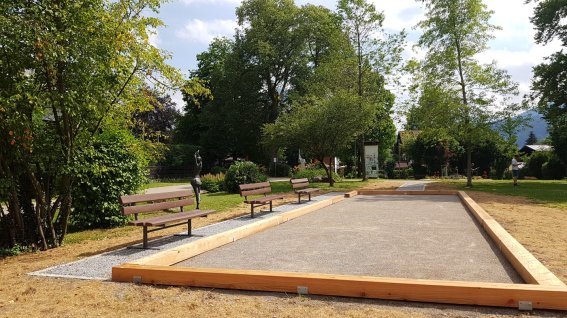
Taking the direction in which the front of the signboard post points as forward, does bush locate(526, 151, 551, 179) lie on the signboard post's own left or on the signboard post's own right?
on the signboard post's own left

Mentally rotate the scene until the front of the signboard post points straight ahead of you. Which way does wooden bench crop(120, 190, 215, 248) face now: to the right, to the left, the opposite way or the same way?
to the left

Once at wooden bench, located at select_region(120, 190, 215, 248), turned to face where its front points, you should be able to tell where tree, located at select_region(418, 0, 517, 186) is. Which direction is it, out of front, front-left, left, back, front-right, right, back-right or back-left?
left

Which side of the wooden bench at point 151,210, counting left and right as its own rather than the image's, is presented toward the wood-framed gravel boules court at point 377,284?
front

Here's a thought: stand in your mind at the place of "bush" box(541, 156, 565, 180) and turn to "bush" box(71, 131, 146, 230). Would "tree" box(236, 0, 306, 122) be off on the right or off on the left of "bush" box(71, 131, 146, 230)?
right

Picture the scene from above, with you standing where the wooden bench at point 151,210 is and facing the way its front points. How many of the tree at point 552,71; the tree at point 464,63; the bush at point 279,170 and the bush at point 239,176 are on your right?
0

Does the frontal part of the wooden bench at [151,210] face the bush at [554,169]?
no

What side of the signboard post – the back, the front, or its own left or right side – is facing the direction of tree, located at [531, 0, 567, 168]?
left

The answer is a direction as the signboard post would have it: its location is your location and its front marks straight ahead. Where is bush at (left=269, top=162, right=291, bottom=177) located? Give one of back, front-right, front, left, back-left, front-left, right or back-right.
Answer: back-right

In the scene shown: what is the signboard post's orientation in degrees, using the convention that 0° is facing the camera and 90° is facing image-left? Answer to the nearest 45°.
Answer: approximately 0°

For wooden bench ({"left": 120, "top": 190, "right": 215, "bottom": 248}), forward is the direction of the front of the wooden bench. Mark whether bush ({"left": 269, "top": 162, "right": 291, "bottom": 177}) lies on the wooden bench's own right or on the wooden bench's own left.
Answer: on the wooden bench's own left

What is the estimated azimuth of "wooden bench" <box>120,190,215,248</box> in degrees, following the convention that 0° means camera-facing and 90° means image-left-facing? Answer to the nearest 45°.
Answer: approximately 315°

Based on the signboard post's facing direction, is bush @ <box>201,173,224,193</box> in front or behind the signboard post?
in front

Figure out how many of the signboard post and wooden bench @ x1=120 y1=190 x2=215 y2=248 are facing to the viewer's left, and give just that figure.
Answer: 0

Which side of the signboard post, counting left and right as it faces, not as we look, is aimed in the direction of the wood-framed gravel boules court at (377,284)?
front

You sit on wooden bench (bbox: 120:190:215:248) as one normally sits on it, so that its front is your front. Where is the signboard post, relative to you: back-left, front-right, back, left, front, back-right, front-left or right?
left

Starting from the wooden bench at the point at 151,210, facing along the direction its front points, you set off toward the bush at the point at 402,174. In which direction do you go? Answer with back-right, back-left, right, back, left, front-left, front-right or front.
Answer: left

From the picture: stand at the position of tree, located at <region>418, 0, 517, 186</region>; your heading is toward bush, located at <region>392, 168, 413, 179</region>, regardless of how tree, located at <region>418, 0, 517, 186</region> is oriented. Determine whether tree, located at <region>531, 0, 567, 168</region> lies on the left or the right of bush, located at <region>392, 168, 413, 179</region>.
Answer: right
